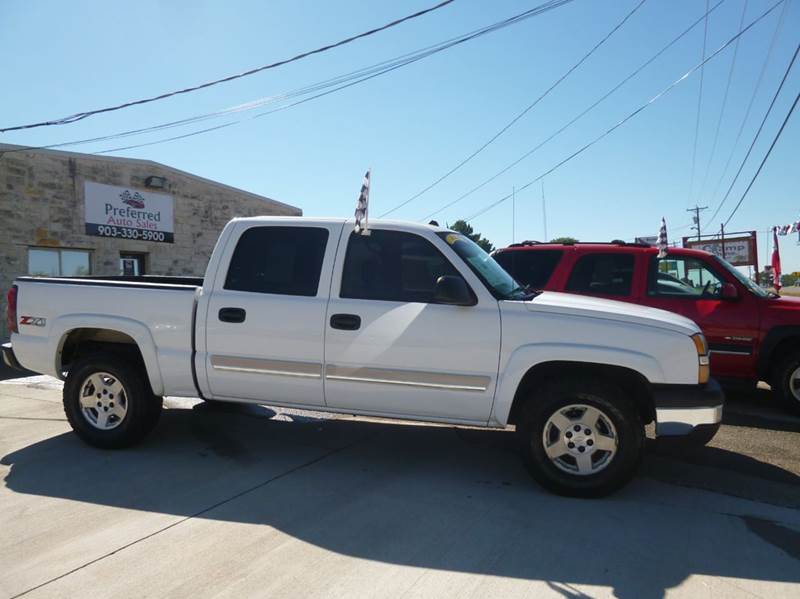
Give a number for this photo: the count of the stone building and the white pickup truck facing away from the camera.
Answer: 0

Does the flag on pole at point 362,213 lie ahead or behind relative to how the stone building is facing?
ahead

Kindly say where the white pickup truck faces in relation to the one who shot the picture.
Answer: facing to the right of the viewer

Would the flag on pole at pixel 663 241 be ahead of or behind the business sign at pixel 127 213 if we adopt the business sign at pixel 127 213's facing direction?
ahead

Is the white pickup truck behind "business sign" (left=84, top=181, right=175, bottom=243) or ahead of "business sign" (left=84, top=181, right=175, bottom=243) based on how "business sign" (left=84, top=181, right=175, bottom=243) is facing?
ahead

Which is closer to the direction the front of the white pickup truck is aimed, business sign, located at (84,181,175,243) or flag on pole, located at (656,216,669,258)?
the flag on pole

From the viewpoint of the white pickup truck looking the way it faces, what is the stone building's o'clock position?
The stone building is roughly at 8 o'clock from the white pickup truck.

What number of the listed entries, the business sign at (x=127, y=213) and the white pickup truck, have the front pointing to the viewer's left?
0

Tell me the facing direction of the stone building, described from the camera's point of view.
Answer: facing the viewer and to the right of the viewer

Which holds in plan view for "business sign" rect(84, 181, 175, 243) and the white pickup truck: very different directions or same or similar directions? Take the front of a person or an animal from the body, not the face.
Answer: same or similar directions
